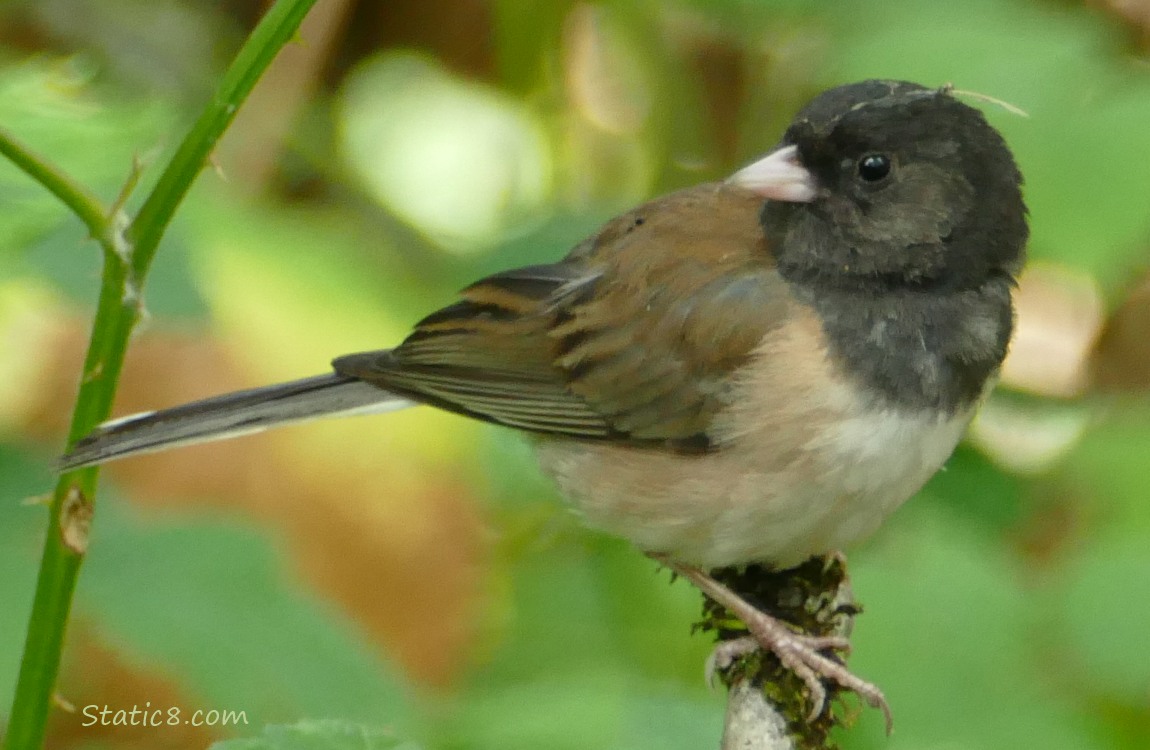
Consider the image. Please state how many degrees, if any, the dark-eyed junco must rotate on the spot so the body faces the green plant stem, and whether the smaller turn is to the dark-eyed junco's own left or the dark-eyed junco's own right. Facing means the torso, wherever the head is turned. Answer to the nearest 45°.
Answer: approximately 135° to the dark-eyed junco's own right

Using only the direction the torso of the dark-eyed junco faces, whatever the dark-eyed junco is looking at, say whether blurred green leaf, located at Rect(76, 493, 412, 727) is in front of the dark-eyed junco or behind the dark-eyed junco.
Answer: behind

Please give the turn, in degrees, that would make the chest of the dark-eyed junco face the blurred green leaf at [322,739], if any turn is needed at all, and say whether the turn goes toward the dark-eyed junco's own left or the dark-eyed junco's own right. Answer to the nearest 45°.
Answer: approximately 135° to the dark-eyed junco's own right

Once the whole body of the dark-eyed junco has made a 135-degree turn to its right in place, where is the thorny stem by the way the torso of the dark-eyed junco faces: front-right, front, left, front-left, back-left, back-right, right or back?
front

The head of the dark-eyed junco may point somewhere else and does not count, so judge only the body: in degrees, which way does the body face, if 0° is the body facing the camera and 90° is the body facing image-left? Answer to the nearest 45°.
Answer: approximately 270°

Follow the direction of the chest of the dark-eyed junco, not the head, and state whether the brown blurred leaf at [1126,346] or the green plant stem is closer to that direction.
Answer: the brown blurred leaf

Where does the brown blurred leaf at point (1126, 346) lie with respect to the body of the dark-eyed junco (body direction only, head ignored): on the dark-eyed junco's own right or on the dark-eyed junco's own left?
on the dark-eyed junco's own left

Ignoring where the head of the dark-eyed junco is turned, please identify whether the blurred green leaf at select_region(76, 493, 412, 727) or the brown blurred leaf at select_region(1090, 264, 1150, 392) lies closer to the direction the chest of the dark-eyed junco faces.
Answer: the brown blurred leaf

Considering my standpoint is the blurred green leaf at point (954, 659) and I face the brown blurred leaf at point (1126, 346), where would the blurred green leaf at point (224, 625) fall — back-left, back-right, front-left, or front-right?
back-left
